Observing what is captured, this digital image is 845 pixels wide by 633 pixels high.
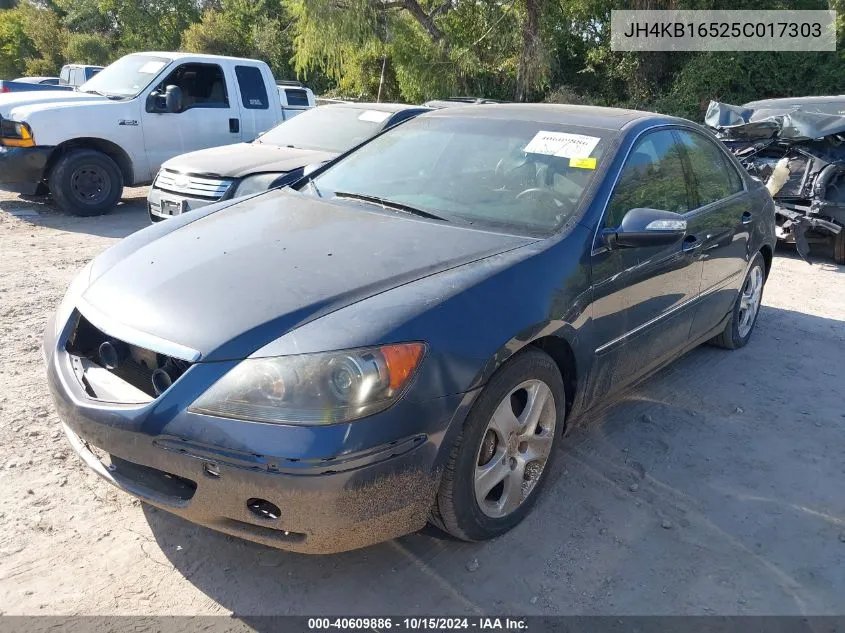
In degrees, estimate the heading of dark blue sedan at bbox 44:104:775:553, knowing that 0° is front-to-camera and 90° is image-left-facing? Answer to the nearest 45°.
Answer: approximately 45°

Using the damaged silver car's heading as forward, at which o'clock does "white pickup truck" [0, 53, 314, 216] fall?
The white pickup truck is roughly at 1 o'clock from the damaged silver car.

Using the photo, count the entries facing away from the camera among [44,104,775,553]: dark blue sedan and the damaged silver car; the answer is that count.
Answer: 0

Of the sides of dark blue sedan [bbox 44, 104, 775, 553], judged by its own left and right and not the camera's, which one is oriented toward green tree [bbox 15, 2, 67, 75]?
right

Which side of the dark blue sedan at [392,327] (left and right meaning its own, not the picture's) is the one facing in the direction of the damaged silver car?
back

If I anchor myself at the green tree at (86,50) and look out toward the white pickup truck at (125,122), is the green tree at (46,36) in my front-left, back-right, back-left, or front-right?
back-right

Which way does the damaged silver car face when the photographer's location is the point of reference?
facing the viewer and to the left of the viewer

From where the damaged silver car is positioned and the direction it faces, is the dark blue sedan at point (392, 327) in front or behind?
in front

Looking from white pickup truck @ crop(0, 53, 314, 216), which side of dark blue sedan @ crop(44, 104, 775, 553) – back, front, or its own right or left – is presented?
right

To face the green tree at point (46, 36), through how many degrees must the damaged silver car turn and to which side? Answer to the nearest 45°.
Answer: approximately 90° to its right

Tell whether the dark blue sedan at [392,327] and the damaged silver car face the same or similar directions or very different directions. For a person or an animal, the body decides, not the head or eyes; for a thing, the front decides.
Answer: same or similar directions
